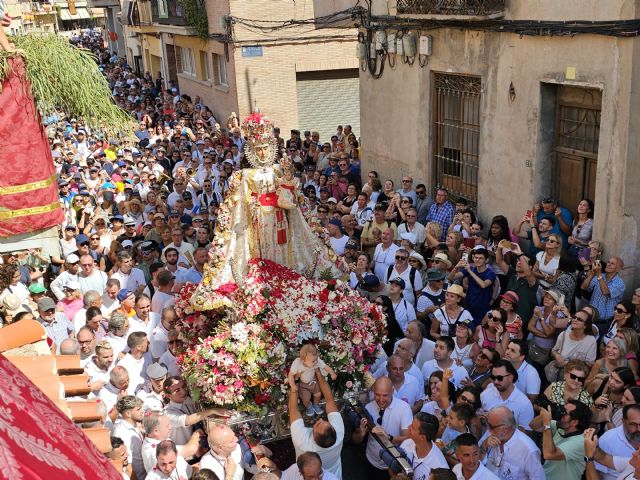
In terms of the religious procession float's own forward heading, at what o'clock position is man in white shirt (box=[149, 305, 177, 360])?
The man in white shirt is roughly at 4 o'clock from the religious procession float.

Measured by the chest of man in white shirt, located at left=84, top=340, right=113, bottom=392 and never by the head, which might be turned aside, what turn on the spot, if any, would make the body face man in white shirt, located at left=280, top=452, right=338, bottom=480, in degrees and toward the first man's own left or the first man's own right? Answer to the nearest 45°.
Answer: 0° — they already face them

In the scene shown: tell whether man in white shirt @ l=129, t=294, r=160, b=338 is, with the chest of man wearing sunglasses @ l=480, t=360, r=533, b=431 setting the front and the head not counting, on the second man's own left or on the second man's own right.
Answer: on the second man's own right

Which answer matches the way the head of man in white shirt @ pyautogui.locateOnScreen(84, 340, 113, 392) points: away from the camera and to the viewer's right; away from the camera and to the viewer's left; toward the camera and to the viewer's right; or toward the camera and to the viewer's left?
toward the camera and to the viewer's right

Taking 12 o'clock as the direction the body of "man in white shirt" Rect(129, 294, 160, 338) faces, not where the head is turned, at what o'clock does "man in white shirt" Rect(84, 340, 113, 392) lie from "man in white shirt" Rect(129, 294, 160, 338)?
"man in white shirt" Rect(84, 340, 113, 392) is roughly at 2 o'clock from "man in white shirt" Rect(129, 294, 160, 338).

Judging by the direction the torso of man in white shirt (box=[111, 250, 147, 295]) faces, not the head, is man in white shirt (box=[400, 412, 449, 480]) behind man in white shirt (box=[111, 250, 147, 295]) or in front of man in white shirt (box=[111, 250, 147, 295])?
in front

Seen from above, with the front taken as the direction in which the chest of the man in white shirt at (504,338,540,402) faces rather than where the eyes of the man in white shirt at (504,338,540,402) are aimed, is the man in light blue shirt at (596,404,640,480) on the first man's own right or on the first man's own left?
on the first man's own left
